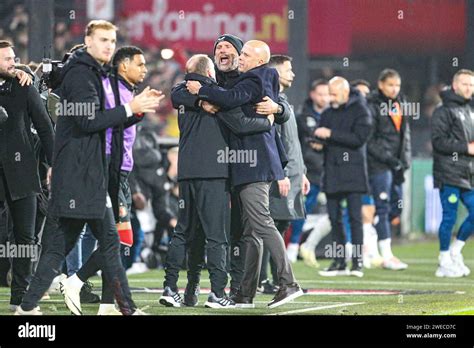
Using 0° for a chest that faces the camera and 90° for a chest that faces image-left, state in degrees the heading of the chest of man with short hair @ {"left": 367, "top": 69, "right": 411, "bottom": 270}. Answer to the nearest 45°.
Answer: approximately 315°

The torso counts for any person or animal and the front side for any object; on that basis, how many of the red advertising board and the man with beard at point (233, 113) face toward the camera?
2

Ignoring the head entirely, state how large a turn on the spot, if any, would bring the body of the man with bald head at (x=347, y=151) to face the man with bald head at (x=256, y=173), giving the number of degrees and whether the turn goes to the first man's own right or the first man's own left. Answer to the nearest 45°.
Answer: approximately 45° to the first man's own left

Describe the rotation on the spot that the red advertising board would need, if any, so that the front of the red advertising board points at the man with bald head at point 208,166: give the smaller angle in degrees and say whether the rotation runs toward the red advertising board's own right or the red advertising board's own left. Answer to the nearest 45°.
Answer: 0° — it already faces them

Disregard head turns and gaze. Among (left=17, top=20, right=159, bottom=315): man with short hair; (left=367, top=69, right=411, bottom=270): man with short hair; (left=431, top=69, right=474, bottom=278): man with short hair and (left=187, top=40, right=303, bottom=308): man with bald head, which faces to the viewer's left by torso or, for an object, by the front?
the man with bald head

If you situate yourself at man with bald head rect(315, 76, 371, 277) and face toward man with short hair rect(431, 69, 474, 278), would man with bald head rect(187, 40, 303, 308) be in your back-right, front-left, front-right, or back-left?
back-right

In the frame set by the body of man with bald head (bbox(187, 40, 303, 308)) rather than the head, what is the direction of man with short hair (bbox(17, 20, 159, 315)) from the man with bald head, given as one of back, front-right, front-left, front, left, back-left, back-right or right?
front-left

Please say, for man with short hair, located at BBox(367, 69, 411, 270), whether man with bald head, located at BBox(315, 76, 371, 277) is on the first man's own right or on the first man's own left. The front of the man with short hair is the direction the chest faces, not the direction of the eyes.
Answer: on the first man's own right
